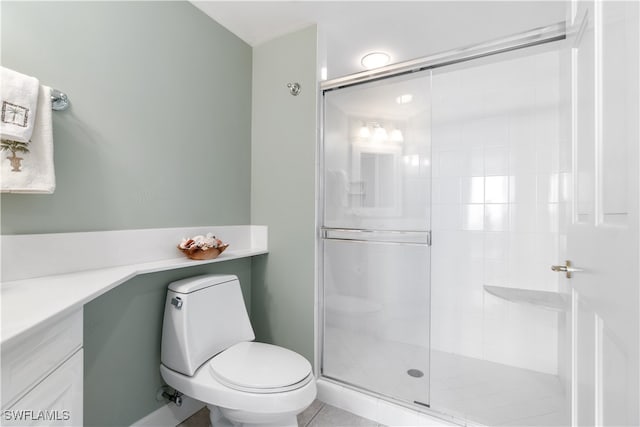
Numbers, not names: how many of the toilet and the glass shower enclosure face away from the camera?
0

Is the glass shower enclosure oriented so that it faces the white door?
no

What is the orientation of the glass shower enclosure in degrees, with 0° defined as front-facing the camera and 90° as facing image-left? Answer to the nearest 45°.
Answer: approximately 45°

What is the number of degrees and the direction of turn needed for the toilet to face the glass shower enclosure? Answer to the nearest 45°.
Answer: approximately 45° to its left

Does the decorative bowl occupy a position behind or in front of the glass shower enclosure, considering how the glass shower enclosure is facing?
in front

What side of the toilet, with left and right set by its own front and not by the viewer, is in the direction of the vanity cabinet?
right

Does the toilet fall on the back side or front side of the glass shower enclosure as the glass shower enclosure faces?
on the front side

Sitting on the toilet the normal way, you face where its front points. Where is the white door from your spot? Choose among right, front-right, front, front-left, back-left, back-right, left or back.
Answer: front

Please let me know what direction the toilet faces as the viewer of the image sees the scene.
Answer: facing the viewer and to the right of the viewer

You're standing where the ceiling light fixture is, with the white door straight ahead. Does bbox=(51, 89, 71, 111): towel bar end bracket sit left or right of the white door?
right
